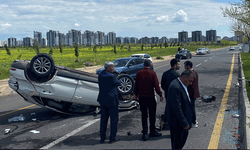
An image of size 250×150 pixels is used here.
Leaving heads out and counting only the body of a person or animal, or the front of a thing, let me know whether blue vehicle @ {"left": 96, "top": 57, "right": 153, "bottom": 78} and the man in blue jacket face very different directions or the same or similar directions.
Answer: very different directions

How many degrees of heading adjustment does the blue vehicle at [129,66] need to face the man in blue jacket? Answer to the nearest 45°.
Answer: approximately 45° to its left

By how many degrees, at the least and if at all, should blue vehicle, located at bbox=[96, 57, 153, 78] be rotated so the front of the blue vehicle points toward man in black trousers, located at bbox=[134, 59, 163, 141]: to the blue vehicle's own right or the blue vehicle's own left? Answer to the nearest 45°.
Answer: approximately 45° to the blue vehicle's own left

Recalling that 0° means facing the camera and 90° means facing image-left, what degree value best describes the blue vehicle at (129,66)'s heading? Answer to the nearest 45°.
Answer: approximately 45°

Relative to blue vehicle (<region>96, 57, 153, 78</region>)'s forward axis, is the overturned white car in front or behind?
in front

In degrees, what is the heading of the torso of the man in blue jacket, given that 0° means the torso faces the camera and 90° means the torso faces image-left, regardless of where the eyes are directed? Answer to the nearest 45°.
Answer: approximately 225°
